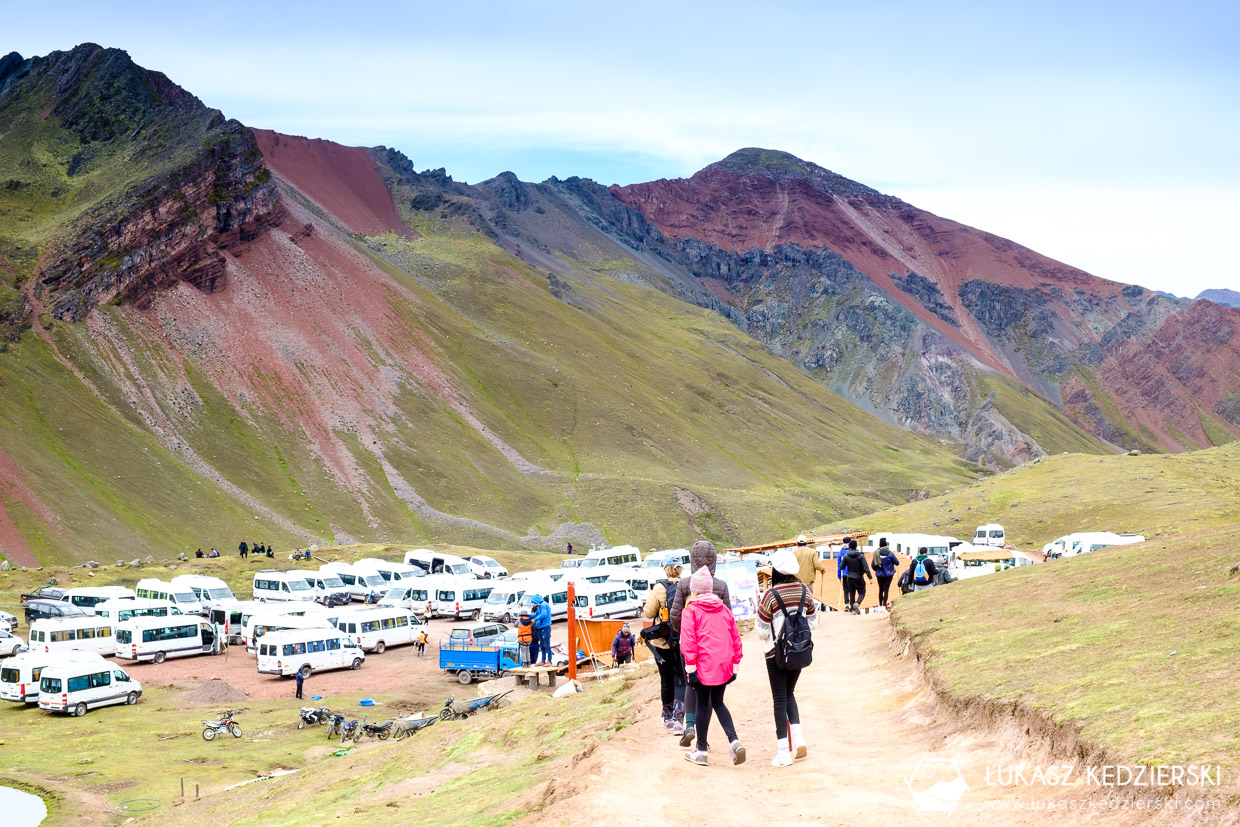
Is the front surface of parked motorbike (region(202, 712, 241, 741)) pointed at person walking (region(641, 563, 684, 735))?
no

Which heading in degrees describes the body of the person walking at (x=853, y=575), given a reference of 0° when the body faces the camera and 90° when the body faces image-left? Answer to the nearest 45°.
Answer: approximately 180°

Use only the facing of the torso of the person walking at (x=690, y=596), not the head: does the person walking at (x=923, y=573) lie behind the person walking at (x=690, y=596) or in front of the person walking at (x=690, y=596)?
in front

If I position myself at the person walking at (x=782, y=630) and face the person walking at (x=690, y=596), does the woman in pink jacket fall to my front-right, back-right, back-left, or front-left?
front-left

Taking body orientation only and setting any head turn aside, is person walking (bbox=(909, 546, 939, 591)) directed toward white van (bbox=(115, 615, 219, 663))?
no

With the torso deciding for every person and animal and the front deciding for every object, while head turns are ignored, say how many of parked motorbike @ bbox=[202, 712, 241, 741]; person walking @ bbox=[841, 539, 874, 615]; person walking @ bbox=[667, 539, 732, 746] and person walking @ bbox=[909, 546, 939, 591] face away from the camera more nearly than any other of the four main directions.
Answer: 3

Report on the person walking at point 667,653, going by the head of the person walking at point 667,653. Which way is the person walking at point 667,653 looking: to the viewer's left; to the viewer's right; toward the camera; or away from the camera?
away from the camera

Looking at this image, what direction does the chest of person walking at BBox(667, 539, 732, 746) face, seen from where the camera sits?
away from the camera

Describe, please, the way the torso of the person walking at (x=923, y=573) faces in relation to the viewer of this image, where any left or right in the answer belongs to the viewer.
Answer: facing away from the viewer
